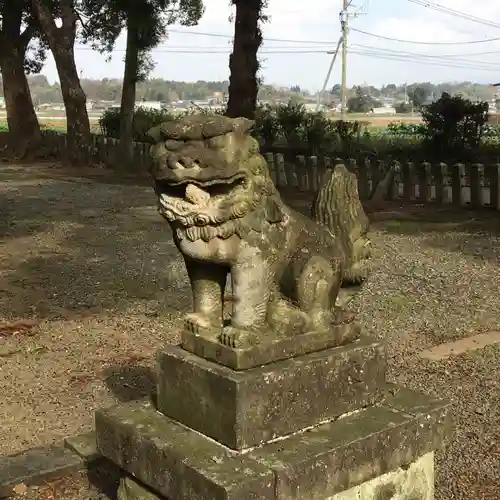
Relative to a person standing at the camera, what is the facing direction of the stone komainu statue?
facing the viewer and to the left of the viewer

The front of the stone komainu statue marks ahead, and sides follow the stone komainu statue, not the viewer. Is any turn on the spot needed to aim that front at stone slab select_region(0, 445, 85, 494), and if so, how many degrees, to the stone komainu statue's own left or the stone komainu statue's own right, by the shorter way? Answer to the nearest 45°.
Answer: approximately 90° to the stone komainu statue's own right

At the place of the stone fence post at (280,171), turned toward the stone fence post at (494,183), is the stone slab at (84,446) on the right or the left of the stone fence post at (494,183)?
right

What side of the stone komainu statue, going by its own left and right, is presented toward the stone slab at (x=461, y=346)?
back

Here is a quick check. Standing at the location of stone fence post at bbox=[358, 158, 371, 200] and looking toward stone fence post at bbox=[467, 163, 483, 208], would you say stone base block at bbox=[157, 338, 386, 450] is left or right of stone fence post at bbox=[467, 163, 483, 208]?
right

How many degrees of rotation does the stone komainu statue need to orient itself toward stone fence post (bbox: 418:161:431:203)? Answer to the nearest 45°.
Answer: approximately 135° to its right

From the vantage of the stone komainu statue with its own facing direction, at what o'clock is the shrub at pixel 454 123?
The shrub is roughly at 5 o'clock from the stone komainu statue.

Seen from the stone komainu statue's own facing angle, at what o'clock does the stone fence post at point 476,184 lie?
The stone fence post is roughly at 5 o'clock from the stone komainu statue.

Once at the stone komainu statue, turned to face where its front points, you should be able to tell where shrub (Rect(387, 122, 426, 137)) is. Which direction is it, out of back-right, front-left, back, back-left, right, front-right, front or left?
back-right

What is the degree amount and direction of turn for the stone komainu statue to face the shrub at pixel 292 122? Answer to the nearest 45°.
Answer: approximately 135° to its right

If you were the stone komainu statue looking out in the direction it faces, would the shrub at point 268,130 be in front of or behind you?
behind

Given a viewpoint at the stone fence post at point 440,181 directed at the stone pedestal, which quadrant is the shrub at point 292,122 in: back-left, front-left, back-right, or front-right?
back-right
